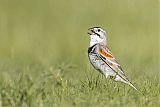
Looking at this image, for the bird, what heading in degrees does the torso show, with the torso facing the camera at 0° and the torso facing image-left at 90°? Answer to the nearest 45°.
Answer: approximately 90°
